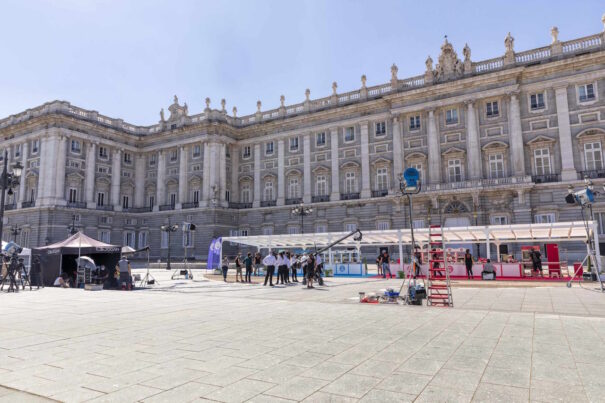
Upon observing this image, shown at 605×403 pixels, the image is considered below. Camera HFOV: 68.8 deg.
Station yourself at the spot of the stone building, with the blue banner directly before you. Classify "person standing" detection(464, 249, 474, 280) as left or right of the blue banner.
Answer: left

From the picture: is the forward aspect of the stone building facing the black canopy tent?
yes

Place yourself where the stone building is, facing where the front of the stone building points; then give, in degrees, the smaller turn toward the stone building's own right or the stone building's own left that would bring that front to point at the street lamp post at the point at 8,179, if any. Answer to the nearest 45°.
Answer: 0° — it already faces it

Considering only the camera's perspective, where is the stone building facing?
facing the viewer and to the left of the viewer

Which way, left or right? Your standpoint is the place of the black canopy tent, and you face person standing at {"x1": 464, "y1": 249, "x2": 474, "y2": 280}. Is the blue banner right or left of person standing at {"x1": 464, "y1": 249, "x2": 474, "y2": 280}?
left

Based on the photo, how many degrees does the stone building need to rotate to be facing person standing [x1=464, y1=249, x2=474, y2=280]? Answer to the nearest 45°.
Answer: approximately 45° to its left

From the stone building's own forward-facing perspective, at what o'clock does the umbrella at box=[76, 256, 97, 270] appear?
The umbrella is roughly at 12 o'clock from the stone building.
